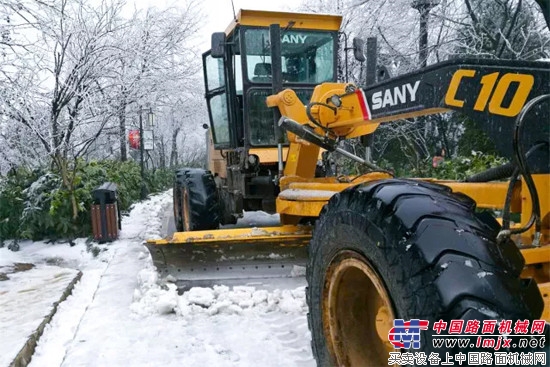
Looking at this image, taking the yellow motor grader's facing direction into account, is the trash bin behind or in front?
behind

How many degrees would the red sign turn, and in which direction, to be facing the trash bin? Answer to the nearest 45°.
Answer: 0° — it already faces it

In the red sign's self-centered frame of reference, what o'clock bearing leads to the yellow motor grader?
The yellow motor grader is roughly at 12 o'clock from the red sign.

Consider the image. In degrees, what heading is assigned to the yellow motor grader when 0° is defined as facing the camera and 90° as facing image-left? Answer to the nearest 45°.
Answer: approximately 315°

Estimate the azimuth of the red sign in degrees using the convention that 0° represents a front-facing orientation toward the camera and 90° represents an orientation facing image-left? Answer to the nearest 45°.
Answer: approximately 0°

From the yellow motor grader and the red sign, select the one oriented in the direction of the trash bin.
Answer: the red sign
